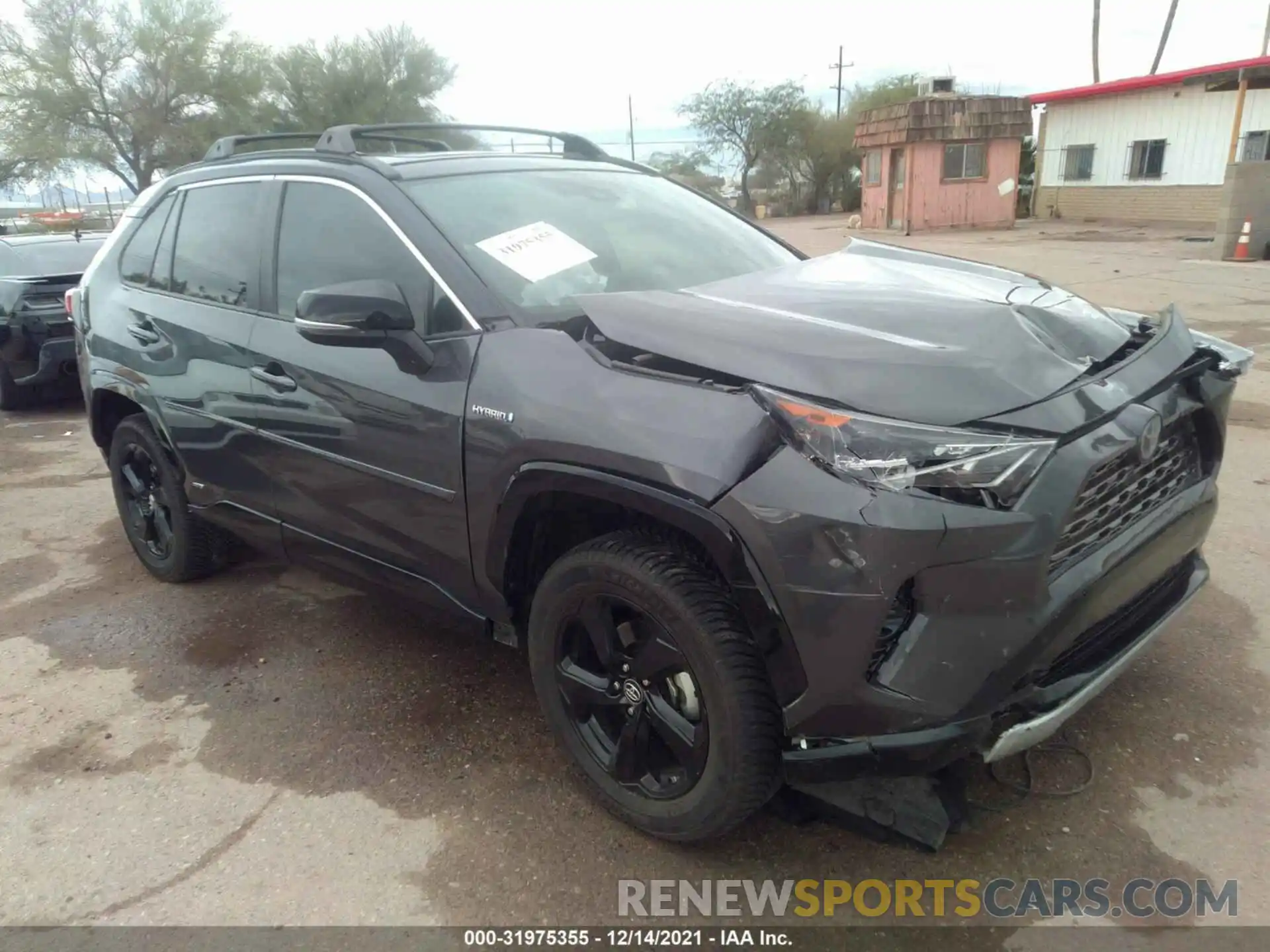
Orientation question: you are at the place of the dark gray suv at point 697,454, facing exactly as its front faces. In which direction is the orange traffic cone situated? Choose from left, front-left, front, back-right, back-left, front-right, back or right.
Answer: left

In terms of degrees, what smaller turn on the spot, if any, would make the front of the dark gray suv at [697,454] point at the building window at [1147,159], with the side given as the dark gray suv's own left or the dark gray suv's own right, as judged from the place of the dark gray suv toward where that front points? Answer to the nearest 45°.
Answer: approximately 90° to the dark gray suv's own left

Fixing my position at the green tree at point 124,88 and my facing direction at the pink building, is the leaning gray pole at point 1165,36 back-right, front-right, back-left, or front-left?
front-left

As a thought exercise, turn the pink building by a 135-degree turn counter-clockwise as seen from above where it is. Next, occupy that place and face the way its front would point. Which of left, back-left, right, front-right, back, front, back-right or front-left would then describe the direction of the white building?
front

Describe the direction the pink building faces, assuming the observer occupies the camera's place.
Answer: facing the viewer and to the left of the viewer

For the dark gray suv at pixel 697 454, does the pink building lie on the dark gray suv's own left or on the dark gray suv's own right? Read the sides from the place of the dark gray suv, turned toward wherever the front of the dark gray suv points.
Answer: on the dark gray suv's own left

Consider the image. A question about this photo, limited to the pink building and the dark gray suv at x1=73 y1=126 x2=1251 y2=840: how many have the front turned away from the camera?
0

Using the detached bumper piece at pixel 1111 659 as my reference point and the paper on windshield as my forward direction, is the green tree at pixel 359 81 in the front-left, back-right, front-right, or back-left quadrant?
front-right

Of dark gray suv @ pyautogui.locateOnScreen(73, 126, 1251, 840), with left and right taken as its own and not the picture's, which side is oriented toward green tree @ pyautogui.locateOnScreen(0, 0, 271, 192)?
back

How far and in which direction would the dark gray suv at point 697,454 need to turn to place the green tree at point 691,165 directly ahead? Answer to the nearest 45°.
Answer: approximately 135° to its left

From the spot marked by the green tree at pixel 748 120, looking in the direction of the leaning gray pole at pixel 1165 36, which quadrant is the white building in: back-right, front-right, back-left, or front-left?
front-right

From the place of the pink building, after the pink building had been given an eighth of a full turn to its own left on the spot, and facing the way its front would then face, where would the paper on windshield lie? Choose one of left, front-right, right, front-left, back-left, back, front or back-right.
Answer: front

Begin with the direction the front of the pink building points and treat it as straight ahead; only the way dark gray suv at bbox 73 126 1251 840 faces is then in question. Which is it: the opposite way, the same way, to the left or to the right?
to the left

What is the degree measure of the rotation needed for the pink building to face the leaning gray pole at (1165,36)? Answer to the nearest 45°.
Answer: approximately 180°

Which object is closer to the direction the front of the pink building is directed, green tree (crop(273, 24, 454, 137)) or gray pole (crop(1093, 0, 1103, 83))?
the green tree

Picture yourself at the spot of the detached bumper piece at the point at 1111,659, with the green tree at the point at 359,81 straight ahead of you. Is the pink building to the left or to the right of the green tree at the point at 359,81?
right
